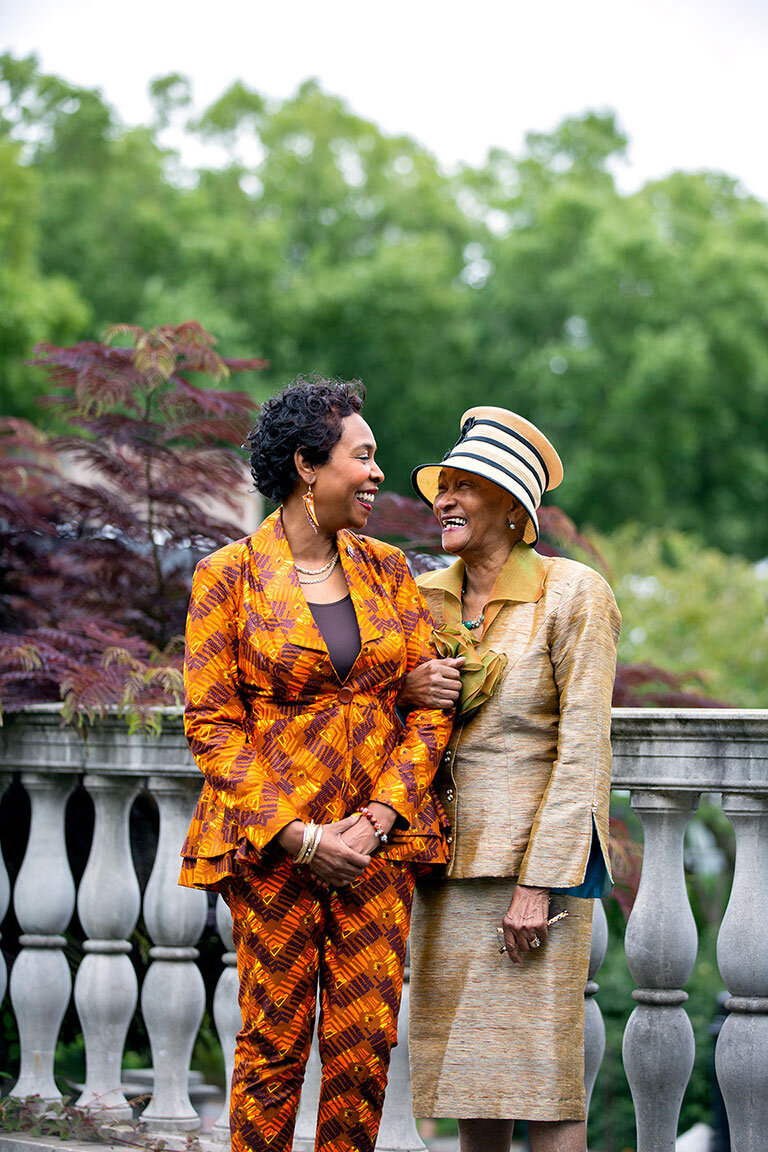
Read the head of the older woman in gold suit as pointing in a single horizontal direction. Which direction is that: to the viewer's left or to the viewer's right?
to the viewer's left

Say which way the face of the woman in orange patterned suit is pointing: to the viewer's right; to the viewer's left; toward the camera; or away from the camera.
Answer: to the viewer's right

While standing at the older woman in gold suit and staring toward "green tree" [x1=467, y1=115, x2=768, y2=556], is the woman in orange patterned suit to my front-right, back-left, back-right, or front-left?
back-left

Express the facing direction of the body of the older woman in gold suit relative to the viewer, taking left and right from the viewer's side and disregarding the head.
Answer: facing the viewer and to the left of the viewer

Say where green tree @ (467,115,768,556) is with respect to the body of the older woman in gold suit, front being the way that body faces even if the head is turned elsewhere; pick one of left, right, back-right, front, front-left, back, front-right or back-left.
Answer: back-right
